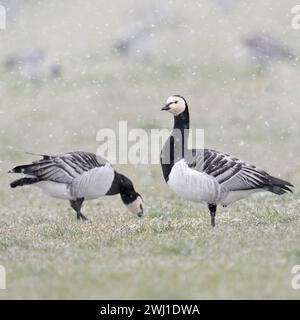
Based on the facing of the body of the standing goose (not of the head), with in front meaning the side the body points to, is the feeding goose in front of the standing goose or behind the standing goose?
in front

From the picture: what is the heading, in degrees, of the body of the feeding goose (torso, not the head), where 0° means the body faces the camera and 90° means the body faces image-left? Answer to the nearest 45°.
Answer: approximately 270°

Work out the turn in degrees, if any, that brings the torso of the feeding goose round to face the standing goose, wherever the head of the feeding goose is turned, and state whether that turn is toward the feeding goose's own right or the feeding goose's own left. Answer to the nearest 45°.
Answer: approximately 45° to the feeding goose's own right

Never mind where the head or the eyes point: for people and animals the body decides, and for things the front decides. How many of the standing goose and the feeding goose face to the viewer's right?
1

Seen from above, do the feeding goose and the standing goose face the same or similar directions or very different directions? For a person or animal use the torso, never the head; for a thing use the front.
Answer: very different directions

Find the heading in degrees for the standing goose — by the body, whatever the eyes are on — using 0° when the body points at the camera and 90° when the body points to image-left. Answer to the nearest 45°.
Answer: approximately 90°

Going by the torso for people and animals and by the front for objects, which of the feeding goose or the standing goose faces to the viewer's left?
the standing goose
